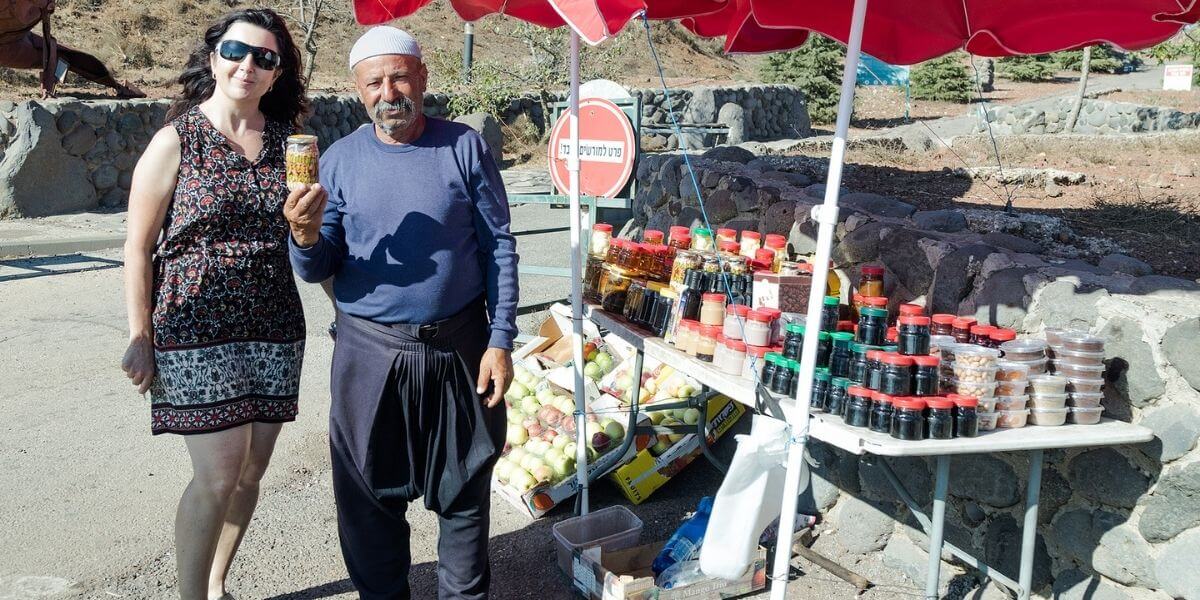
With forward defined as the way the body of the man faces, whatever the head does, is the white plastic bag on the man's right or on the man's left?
on the man's left

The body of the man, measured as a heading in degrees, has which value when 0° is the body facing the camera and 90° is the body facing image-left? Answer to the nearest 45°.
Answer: approximately 0°

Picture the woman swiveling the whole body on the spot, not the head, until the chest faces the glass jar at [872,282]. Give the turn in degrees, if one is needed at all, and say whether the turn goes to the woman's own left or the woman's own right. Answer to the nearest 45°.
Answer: approximately 45° to the woman's own left

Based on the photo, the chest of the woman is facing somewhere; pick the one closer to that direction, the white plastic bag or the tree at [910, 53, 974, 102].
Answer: the white plastic bag

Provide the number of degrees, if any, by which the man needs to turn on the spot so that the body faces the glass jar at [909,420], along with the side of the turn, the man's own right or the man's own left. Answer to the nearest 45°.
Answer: approximately 90° to the man's own left

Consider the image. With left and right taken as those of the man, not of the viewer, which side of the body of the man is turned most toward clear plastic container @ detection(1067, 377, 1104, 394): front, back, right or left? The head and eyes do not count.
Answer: left

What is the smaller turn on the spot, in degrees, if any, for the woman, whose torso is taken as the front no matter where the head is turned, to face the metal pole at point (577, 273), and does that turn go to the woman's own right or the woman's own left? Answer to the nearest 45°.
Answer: approximately 45° to the woman's own left

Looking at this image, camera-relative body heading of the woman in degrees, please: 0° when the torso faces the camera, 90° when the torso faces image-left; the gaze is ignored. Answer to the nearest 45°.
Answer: approximately 315°

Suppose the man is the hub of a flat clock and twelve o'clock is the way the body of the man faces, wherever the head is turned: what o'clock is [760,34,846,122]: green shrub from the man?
The green shrub is roughly at 7 o'clock from the man.

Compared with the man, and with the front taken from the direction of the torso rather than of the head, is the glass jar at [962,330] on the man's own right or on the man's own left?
on the man's own left

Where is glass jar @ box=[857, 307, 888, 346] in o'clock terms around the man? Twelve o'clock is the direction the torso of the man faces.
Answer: The glass jar is roughly at 9 o'clock from the man.
